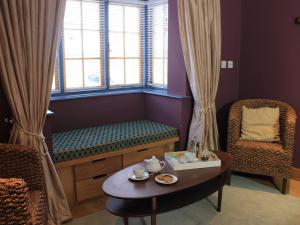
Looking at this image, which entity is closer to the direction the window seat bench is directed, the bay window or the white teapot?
the white teapot

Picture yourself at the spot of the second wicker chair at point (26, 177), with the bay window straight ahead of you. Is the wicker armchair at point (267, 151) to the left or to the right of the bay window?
right

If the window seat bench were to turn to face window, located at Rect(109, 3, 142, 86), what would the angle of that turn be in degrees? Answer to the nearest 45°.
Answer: approximately 135° to its left

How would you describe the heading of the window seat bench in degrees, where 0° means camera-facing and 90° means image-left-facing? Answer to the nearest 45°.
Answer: approximately 315°

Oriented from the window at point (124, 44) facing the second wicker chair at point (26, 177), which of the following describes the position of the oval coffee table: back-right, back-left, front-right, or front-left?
front-left

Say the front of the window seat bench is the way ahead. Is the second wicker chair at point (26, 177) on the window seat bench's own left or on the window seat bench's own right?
on the window seat bench's own right

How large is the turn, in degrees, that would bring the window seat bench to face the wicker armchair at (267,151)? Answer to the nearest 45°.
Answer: approximately 45° to its left

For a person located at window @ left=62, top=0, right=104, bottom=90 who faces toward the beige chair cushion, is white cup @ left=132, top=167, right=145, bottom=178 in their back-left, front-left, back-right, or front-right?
front-right

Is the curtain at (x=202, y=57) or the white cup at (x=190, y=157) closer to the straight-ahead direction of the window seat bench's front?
the white cup

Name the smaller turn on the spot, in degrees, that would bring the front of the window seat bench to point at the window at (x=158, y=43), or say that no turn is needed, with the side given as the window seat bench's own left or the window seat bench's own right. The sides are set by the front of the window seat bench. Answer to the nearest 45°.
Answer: approximately 90° to the window seat bench's own left

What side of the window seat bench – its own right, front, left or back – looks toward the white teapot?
front

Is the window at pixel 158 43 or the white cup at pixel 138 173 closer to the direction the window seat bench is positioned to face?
the white cup

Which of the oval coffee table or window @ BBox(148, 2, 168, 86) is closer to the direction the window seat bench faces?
the oval coffee table

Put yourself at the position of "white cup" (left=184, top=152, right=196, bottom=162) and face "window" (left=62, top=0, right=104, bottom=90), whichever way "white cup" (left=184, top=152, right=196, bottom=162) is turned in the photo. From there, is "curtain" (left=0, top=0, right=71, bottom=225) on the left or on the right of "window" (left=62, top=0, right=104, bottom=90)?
left

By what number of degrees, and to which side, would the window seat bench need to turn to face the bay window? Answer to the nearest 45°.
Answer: approximately 135° to its left

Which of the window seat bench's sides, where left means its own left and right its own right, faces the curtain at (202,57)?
left

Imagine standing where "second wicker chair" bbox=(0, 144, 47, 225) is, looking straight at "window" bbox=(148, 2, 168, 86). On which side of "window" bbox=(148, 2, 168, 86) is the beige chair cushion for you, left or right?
right
